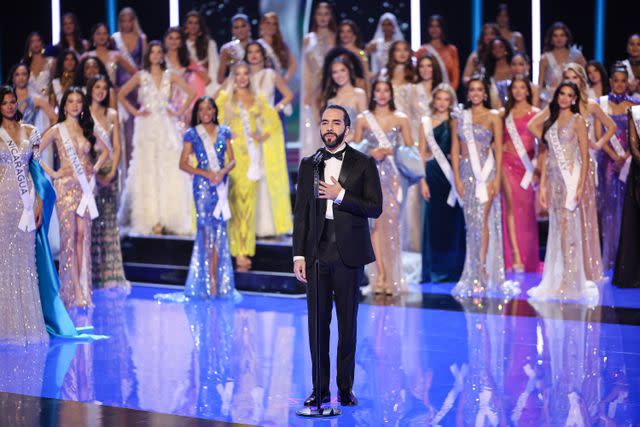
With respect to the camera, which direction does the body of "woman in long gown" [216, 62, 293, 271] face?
toward the camera

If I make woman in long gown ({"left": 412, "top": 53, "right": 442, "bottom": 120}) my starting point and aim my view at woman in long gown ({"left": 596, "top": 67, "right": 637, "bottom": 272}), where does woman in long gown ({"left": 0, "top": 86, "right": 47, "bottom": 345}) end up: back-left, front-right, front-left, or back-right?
front-right

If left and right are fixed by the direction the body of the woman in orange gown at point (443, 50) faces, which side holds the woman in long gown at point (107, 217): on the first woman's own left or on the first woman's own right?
on the first woman's own right

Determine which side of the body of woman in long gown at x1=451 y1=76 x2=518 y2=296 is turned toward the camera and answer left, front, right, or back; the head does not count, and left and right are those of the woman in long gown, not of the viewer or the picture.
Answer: front

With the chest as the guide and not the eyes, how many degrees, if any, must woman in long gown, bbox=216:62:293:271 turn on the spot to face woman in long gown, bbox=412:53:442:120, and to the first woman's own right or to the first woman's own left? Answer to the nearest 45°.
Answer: approximately 90° to the first woman's own left

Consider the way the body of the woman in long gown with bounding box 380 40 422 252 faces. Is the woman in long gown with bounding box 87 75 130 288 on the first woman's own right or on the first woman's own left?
on the first woman's own right
